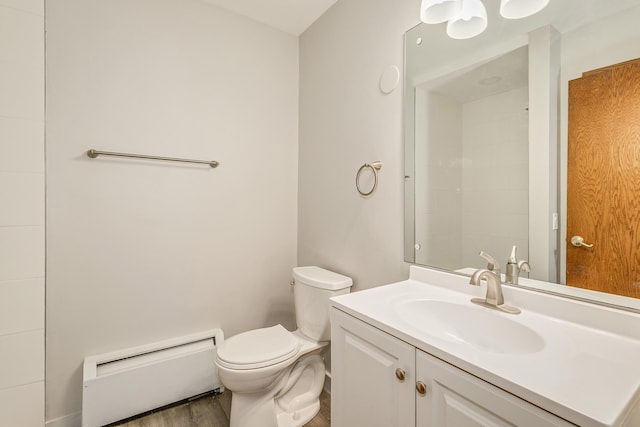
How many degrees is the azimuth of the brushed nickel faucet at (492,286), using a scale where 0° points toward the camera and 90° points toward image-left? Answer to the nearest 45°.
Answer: approximately 45°
